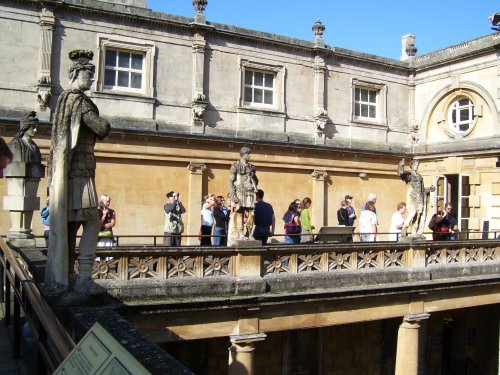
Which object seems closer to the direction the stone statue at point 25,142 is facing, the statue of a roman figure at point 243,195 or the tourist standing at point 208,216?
the statue of a roman figure

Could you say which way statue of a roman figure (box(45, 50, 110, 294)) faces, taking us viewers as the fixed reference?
facing to the right of the viewer

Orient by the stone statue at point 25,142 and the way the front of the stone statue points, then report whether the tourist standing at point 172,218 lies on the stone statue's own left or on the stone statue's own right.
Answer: on the stone statue's own left

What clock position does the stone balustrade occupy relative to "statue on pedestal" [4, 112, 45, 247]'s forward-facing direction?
The stone balustrade is roughly at 11 o'clock from the statue on pedestal.

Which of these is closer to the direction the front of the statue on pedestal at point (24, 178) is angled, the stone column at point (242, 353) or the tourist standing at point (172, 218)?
the stone column

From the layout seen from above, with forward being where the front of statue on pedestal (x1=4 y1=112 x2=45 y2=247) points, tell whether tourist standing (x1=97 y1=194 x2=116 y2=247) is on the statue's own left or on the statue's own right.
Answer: on the statue's own left

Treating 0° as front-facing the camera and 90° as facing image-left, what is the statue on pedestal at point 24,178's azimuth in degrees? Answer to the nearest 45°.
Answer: approximately 315°

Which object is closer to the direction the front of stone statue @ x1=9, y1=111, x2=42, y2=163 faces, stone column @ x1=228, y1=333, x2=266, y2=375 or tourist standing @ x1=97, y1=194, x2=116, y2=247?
the stone column

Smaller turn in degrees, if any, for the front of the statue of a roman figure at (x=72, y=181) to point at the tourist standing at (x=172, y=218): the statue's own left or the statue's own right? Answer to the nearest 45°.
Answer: approximately 90° to the statue's own left
